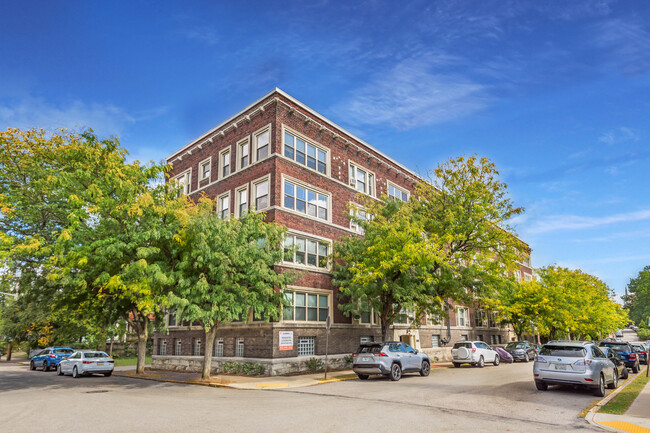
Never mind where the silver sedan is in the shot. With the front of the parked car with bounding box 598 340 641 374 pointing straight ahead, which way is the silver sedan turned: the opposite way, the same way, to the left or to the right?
to the left

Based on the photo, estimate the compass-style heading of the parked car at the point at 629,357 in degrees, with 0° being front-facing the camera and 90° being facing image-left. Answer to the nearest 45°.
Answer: approximately 180°

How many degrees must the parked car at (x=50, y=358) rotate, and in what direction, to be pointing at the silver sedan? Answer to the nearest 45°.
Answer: approximately 135° to its left

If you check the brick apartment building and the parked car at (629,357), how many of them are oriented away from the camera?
1

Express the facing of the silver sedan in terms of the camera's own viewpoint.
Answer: facing away from the viewer and to the left of the viewer

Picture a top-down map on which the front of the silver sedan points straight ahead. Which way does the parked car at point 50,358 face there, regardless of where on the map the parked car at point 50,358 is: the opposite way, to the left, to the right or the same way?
the same way

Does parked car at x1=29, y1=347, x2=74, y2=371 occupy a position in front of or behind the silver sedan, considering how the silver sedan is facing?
in front

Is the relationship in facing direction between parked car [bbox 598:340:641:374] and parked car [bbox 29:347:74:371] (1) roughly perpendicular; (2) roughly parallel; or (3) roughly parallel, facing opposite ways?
roughly perpendicular

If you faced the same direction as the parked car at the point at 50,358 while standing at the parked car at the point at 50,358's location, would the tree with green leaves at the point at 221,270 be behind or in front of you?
behind

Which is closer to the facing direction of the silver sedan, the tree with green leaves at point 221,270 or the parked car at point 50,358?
the parked car

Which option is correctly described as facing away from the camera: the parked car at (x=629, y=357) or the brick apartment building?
the parked car

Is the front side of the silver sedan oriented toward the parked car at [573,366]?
no

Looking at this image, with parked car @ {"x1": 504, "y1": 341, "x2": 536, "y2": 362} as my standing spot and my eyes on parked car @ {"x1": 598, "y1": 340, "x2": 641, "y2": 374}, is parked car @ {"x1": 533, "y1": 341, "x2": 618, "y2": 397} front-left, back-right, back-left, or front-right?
front-right

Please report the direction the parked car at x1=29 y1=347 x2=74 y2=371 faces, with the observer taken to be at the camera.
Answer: facing away from the viewer and to the left of the viewer
